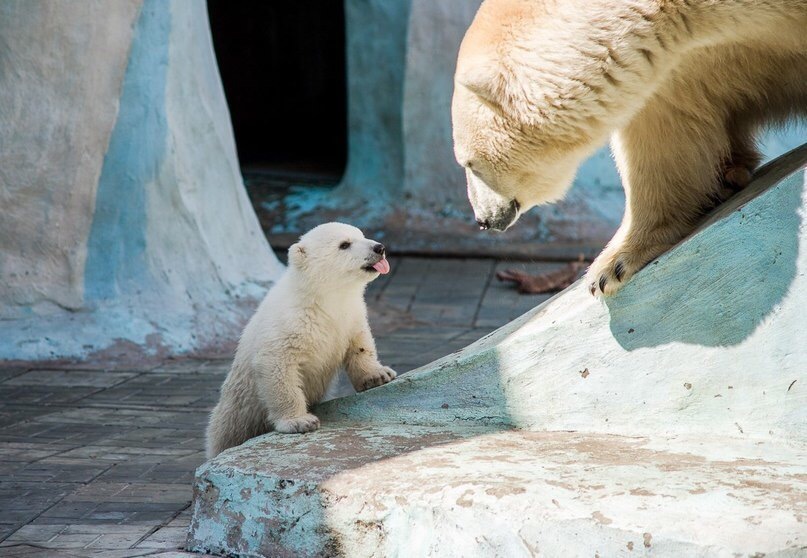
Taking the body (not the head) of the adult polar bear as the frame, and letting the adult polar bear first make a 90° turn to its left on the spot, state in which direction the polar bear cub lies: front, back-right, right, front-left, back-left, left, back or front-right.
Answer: right

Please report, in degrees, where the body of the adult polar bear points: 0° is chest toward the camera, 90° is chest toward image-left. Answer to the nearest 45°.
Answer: approximately 90°
